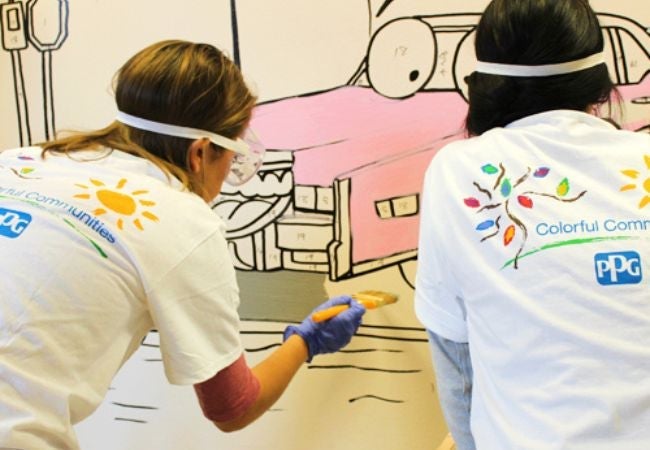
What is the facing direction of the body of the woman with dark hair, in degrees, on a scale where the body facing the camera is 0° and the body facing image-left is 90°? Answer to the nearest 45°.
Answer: approximately 180°

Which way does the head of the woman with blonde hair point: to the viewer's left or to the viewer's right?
to the viewer's right

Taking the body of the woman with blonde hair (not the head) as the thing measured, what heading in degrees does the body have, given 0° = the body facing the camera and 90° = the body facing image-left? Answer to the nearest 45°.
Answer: approximately 225°
